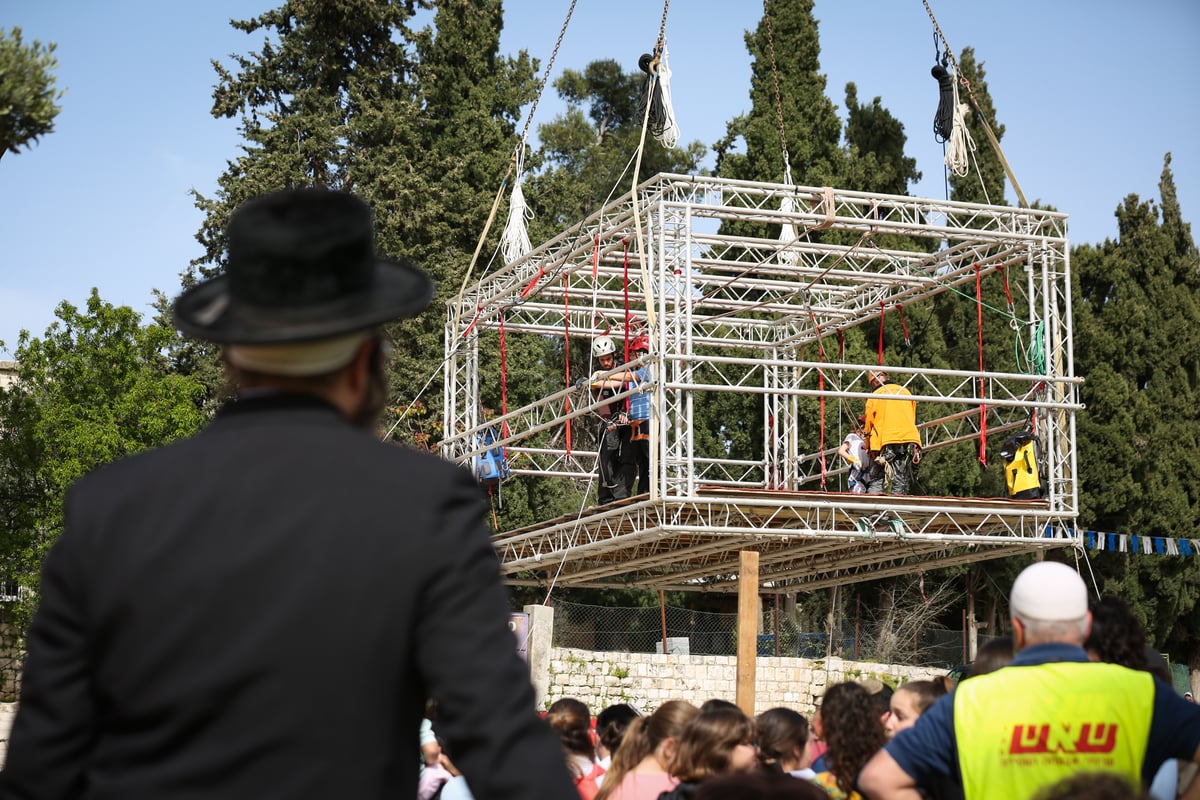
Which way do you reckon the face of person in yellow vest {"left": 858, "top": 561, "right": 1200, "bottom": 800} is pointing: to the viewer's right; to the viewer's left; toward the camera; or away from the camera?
away from the camera

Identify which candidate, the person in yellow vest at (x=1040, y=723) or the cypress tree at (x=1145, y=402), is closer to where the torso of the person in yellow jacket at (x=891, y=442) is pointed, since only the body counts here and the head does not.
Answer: the cypress tree

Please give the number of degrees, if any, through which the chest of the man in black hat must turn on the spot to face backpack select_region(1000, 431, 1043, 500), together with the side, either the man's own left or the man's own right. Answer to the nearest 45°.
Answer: approximately 45° to the man's own right

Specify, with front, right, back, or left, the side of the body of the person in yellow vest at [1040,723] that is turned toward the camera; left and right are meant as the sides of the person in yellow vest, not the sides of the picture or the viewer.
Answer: back

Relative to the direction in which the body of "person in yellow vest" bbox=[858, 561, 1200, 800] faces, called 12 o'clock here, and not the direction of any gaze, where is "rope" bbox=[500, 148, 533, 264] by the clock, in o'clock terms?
The rope is roughly at 11 o'clock from the person in yellow vest.

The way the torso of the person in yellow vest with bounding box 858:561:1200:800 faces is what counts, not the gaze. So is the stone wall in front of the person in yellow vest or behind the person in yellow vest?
in front

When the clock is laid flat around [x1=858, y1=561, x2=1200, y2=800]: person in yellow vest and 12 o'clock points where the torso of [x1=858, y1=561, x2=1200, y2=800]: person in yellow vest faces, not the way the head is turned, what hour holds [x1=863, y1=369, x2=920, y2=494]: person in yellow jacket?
[x1=863, y1=369, x2=920, y2=494]: person in yellow jacket is roughly at 12 o'clock from [x1=858, y1=561, x2=1200, y2=800]: person in yellow vest.

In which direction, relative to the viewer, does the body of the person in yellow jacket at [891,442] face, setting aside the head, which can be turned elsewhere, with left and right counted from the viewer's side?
facing away from the viewer and to the left of the viewer

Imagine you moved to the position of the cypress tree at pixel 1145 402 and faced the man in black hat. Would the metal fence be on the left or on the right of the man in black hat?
right

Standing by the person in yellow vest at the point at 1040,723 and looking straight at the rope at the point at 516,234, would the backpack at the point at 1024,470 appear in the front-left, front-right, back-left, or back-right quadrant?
front-right

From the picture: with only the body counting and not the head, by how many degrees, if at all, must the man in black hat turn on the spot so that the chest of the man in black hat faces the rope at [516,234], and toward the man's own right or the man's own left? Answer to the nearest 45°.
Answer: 0° — they already face it

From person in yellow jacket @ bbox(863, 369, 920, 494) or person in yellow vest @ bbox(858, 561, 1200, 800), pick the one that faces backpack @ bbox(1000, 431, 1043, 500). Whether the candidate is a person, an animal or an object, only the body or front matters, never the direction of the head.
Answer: person in yellow vest @ bbox(858, 561, 1200, 800)

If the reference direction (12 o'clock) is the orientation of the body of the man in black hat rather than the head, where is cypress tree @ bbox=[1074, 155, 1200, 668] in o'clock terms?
The cypress tree is roughly at 1 o'clock from the man in black hat.

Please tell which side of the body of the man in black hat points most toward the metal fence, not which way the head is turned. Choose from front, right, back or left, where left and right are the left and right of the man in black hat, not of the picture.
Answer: front

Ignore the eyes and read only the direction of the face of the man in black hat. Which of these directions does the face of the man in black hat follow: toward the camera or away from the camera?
away from the camera

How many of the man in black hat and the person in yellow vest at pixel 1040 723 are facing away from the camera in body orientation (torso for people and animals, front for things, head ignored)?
2

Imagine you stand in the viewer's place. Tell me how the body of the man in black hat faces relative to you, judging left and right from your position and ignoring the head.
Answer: facing away from the viewer
